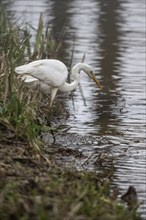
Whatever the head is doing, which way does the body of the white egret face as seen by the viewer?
to the viewer's right
